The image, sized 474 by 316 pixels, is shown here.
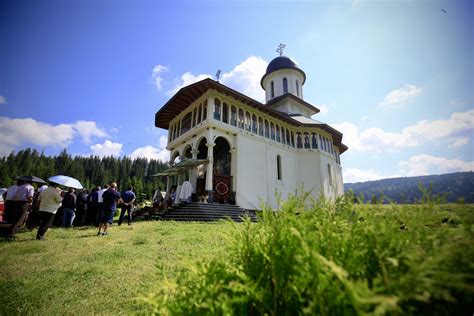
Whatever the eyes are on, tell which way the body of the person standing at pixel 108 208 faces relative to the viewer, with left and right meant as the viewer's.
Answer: facing away from the viewer and to the right of the viewer

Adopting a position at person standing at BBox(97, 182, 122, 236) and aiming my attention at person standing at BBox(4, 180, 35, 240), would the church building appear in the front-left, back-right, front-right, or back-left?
back-right

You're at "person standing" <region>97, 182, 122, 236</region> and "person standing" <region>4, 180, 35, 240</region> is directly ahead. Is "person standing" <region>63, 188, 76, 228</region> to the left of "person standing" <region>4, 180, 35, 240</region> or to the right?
right

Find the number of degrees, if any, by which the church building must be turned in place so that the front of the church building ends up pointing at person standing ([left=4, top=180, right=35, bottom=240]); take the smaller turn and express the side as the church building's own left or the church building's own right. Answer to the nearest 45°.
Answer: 0° — it already faces them

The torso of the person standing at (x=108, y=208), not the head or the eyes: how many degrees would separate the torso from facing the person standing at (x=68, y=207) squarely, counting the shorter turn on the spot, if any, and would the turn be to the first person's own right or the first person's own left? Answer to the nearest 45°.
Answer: approximately 90° to the first person's own left

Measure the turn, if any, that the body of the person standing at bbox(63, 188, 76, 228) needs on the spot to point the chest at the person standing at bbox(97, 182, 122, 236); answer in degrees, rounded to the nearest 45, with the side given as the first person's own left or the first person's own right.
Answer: approximately 90° to the first person's own right

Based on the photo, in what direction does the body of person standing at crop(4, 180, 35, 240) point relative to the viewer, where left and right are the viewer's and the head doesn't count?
facing away from the viewer and to the right of the viewer
